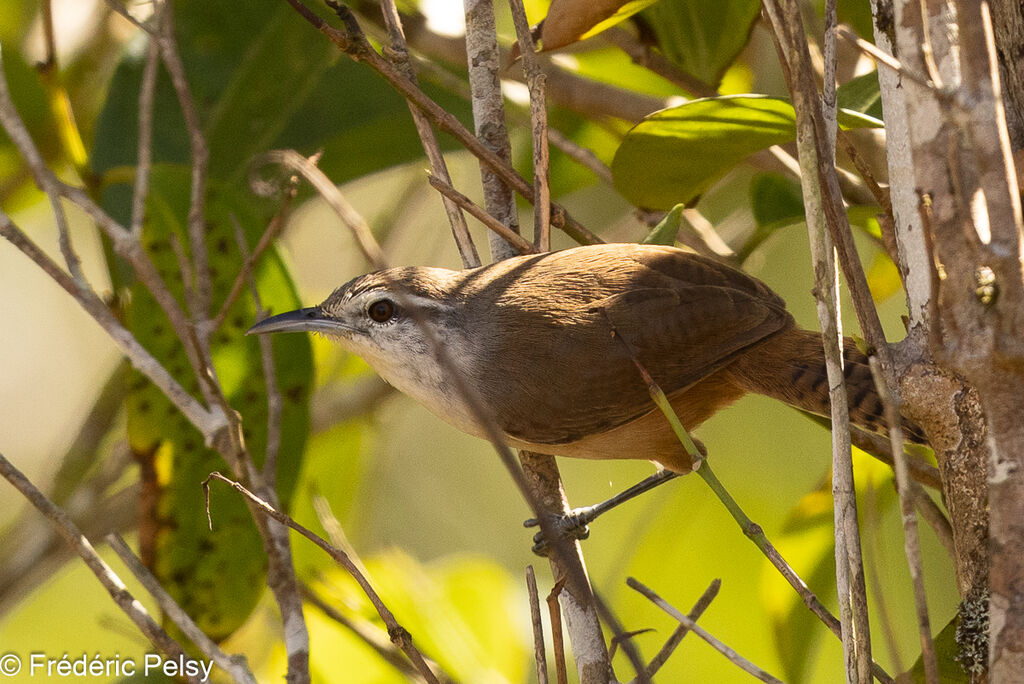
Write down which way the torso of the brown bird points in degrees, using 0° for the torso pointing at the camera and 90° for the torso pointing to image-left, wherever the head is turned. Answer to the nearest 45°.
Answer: approximately 90°

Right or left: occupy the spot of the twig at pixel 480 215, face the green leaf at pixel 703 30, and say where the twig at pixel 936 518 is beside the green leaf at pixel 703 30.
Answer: right

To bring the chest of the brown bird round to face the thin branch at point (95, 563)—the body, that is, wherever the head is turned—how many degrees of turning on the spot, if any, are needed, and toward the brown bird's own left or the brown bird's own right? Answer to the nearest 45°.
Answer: approximately 45° to the brown bird's own left

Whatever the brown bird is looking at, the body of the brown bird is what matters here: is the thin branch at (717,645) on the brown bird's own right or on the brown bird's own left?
on the brown bird's own left

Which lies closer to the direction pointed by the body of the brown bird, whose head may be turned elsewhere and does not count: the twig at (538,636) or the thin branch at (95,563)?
the thin branch

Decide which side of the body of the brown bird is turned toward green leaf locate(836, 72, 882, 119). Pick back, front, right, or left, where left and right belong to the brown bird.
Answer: back
